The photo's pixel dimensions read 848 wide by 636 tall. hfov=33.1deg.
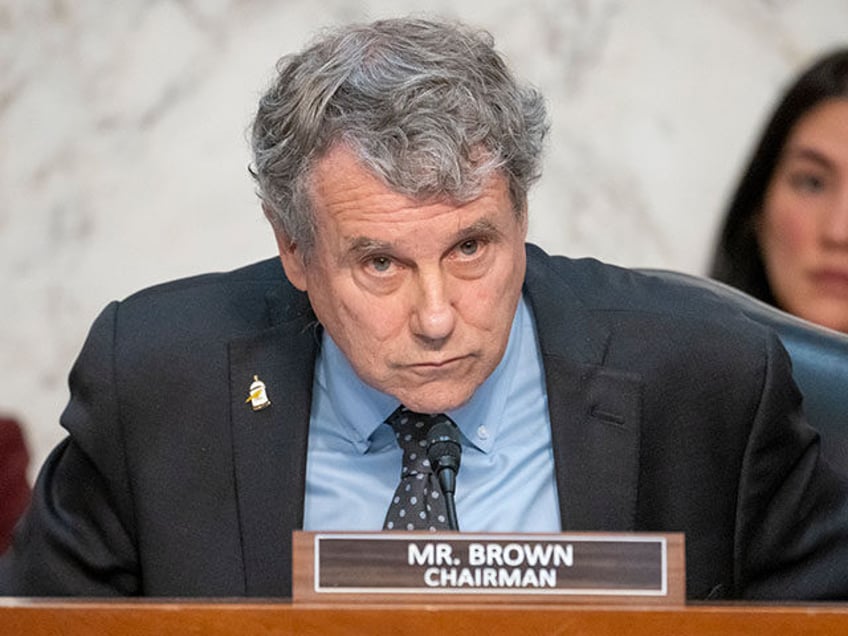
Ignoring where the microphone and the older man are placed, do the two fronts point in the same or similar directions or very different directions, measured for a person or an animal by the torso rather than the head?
very different directions

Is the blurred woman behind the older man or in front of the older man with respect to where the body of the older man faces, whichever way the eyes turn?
behind

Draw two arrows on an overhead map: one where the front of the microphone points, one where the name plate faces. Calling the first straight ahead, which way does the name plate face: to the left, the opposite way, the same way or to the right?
the opposite way

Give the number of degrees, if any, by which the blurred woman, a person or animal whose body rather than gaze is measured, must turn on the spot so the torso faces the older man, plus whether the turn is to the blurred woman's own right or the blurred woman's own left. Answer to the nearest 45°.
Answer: approximately 45° to the blurred woman's own right

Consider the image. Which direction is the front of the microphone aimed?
away from the camera

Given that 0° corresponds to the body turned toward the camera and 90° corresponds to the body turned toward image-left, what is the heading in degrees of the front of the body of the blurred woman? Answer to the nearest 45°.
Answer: approximately 0°

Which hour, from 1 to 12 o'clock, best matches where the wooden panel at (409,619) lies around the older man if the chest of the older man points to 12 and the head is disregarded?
The wooden panel is roughly at 12 o'clock from the older man.

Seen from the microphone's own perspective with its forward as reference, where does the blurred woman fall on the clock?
The blurred woman is roughly at 1 o'clock from the microphone.
